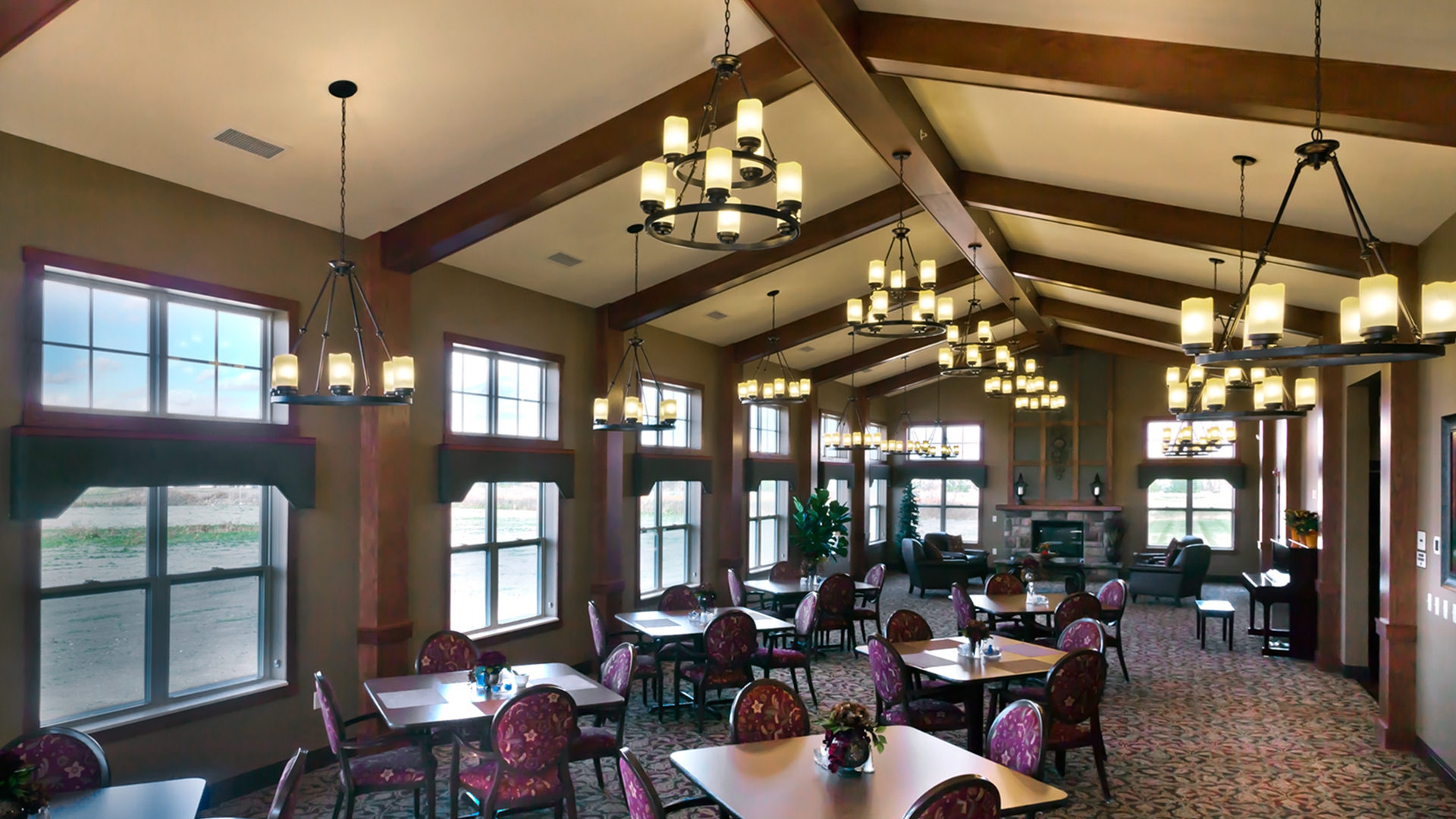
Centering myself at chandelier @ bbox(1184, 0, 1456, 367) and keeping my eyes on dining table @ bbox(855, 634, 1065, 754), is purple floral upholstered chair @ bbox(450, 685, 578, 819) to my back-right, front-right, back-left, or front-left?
front-left

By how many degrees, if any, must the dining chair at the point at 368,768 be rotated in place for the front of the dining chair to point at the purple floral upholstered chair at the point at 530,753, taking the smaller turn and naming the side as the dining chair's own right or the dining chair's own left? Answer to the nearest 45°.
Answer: approximately 45° to the dining chair's own right

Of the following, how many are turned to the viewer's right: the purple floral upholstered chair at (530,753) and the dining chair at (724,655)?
0

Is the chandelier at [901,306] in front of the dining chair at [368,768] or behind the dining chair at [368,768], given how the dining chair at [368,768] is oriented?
in front

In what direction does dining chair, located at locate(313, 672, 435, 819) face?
to the viewer's right

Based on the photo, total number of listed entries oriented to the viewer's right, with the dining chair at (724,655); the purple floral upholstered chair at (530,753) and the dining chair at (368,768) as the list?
1

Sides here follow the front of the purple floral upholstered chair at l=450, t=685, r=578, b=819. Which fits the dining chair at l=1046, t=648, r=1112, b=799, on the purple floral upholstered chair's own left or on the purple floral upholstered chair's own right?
on the purple floral upholstered chair's own right

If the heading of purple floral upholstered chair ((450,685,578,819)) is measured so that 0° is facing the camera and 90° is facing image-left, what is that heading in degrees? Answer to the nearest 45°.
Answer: approximately 135°

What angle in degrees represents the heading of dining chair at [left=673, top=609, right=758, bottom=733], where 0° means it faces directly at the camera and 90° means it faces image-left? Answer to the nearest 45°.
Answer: approximately 135°

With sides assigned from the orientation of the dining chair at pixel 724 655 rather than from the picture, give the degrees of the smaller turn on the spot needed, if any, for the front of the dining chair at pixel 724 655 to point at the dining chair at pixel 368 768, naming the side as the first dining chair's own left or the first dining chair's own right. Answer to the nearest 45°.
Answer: approximately 90° to the first dining chair's own left

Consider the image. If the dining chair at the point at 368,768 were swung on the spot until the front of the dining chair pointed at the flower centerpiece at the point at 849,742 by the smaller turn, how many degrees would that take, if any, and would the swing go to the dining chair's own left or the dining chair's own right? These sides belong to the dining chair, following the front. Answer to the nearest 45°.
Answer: approximately 45° to the dining chair's own right

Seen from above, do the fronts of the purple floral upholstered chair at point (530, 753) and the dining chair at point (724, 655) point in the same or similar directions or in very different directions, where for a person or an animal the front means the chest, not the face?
same or similar directions
